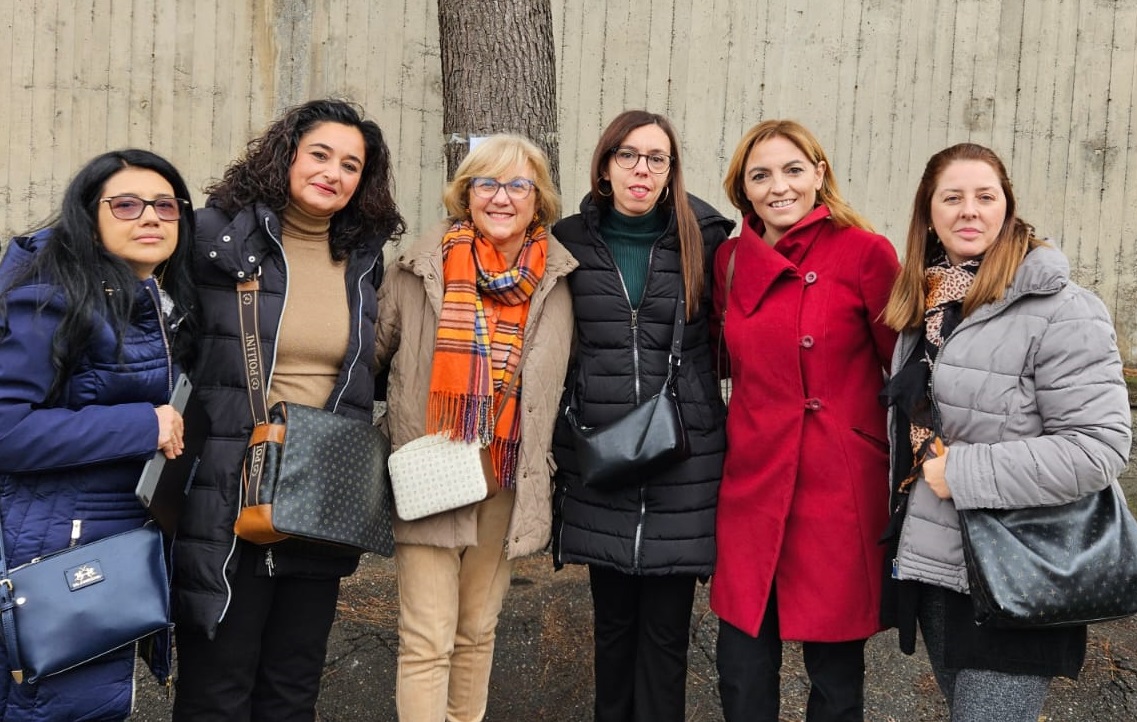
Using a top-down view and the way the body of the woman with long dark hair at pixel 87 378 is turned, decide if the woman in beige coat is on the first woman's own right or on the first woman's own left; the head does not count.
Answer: on the first woman's own left

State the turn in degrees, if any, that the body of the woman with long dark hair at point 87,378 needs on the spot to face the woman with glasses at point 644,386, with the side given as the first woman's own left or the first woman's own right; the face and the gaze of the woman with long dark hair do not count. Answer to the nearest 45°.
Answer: approximately 45° to the first woman's own left

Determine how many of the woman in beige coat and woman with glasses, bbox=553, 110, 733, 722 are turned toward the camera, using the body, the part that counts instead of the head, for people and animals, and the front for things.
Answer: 2

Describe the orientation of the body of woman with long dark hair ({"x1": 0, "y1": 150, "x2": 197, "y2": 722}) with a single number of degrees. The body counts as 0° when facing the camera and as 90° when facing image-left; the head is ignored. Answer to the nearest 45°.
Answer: approximately 315°

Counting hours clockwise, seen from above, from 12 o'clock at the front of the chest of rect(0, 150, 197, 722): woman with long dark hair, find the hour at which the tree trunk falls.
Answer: The tree trunk is roughly at 9 o'clock from the woman with long dark hair.

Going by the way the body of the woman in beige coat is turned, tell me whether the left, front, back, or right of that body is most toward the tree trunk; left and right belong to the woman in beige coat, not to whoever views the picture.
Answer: back
